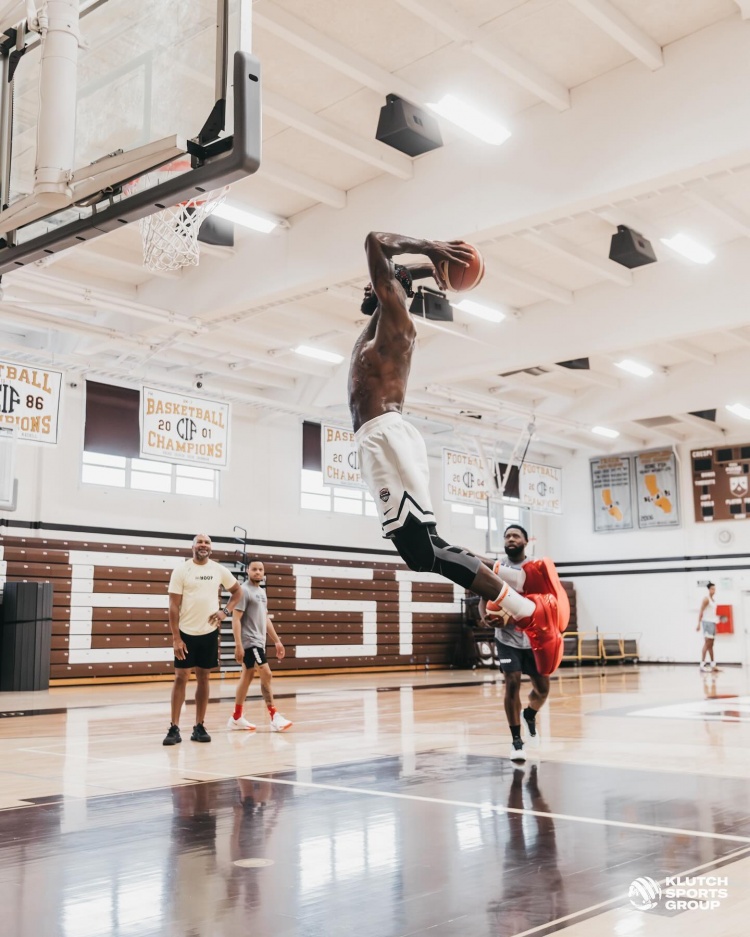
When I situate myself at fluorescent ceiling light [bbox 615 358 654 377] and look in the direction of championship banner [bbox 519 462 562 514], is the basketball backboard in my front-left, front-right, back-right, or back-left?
back-left

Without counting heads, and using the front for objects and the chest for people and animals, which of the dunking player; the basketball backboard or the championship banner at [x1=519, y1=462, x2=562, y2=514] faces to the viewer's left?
the dunking player

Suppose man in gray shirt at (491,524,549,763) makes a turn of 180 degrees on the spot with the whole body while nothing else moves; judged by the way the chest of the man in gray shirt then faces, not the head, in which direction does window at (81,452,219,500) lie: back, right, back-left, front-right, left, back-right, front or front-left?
front-left

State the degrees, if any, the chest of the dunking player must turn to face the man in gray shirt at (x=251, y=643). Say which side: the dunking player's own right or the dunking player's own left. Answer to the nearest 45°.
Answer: approximately 90° to the dunking player's own right

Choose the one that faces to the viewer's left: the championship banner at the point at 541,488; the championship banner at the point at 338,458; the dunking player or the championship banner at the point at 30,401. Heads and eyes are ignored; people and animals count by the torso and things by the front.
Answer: the dunking player

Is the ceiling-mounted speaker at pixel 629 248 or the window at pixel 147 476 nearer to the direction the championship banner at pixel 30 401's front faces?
the ceiling-mounted speaker

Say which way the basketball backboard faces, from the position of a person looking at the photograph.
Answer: facing away from the viewer and to the right of the viewer

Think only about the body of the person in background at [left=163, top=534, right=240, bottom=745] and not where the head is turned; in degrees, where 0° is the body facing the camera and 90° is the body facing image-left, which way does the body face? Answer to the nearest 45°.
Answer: approximately 0°

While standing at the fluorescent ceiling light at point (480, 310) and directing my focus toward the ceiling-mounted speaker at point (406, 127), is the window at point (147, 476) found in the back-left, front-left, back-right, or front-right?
back-right

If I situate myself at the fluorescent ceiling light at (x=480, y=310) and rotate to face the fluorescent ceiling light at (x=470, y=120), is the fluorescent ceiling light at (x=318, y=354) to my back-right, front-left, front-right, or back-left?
back-right

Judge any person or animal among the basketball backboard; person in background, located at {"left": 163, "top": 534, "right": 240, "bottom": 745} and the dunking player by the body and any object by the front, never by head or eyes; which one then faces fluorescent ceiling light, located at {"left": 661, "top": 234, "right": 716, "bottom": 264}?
the basketball backboard

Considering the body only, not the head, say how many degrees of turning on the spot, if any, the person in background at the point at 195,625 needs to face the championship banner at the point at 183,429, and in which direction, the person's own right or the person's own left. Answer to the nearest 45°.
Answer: approximately 180°

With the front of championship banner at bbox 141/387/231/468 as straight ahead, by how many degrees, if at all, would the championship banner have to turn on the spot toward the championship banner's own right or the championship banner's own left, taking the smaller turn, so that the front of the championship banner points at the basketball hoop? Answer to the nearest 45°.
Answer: approximately 45° to the championship banner's own right
